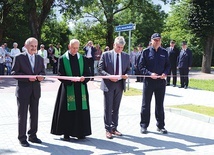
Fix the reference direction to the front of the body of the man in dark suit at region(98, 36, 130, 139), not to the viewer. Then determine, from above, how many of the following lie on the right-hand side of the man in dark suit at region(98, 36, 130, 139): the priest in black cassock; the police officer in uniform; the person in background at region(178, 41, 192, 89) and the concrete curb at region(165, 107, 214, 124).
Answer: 1

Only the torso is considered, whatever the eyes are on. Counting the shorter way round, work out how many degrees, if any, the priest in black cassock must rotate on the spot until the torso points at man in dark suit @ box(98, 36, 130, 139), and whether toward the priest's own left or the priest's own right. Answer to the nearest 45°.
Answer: approximately 90° to the priest's own left

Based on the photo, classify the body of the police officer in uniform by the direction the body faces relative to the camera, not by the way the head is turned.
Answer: toward the camera

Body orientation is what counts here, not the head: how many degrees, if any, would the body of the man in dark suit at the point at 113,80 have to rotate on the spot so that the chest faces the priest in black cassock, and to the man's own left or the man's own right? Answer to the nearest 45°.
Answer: approximately 90° to the man's own right

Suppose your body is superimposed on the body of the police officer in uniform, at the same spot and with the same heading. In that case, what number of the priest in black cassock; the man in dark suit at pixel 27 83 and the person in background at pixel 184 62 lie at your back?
1

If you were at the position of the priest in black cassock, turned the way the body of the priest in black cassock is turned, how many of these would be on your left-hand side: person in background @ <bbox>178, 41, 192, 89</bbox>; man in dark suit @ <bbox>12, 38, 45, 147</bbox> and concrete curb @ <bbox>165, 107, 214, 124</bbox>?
2

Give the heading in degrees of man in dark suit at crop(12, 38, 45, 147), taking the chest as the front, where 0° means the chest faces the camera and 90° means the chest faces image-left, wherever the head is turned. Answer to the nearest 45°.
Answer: approximately 315°

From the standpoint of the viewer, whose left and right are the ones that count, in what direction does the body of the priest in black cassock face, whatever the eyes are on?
facing the viewer and to the right of the viewer

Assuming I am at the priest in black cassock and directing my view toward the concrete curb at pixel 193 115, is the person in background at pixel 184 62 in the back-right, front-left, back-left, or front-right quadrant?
front-left

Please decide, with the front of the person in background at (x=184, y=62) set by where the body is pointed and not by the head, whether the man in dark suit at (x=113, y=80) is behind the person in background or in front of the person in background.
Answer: in front

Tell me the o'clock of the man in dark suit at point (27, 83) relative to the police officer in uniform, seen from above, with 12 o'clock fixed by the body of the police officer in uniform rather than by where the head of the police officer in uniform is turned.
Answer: The man in dark suit is roughly at 2 o'clock from the police officer in uniform.

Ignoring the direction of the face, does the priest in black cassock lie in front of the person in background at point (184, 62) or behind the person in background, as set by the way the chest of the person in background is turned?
in front

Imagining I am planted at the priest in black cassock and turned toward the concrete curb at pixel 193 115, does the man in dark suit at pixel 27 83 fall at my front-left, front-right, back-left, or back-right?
back-left

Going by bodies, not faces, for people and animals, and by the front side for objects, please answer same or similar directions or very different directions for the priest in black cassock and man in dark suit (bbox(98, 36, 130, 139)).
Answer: same or similar directions

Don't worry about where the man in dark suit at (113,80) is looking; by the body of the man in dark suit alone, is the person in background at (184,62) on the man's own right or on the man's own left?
on the man's own left

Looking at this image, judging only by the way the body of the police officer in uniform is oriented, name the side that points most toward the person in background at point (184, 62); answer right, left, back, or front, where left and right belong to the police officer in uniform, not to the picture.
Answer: back
